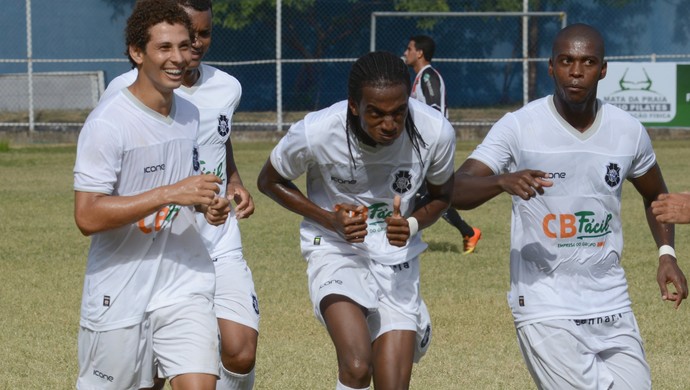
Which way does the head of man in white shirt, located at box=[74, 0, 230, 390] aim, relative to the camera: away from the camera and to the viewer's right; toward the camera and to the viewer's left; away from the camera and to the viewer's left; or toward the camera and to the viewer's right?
toward the camera and to the viewer's right

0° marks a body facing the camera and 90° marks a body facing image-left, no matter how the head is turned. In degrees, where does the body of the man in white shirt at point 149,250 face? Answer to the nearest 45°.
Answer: approximately 315°

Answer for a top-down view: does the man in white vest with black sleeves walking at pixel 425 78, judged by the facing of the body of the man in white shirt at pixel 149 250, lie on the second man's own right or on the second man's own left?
on the second man's own left

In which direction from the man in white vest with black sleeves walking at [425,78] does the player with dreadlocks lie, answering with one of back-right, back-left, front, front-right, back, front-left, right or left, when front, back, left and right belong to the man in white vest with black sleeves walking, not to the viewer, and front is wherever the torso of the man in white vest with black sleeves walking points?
left

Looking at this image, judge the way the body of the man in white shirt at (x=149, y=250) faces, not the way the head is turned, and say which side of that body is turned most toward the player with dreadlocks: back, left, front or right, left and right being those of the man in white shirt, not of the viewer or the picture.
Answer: left

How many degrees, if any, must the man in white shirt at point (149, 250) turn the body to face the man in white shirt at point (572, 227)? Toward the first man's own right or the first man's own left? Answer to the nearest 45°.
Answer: approximately 45° to the first man's own left

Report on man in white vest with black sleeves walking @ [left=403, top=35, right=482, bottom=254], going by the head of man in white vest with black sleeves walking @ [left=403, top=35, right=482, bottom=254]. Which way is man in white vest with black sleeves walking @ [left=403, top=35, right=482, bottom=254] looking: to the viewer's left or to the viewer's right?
to the viewer's left

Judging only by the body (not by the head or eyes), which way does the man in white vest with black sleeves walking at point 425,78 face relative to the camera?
to the viewer's left

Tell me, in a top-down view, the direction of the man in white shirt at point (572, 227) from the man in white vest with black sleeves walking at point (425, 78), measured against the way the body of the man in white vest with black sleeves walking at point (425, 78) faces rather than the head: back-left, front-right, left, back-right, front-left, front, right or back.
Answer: left

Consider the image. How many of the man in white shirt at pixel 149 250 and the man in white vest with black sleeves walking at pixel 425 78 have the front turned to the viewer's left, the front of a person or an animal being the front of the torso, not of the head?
1
